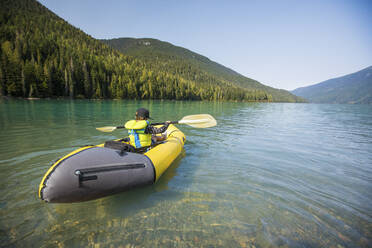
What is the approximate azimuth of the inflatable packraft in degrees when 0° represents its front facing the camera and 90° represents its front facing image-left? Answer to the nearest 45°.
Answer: approximately 225°
